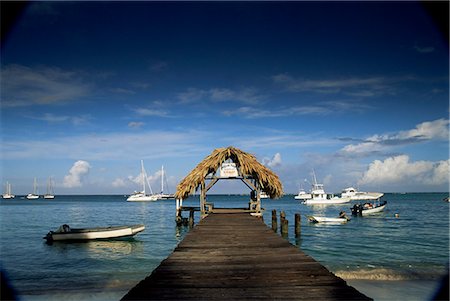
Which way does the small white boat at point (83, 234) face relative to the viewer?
to the viewer's right
